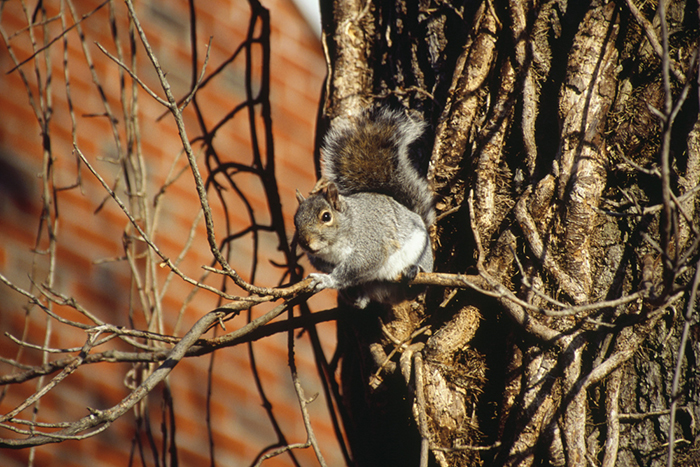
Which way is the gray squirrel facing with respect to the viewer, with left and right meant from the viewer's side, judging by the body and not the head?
facing the viewer and to the left of the viewer
